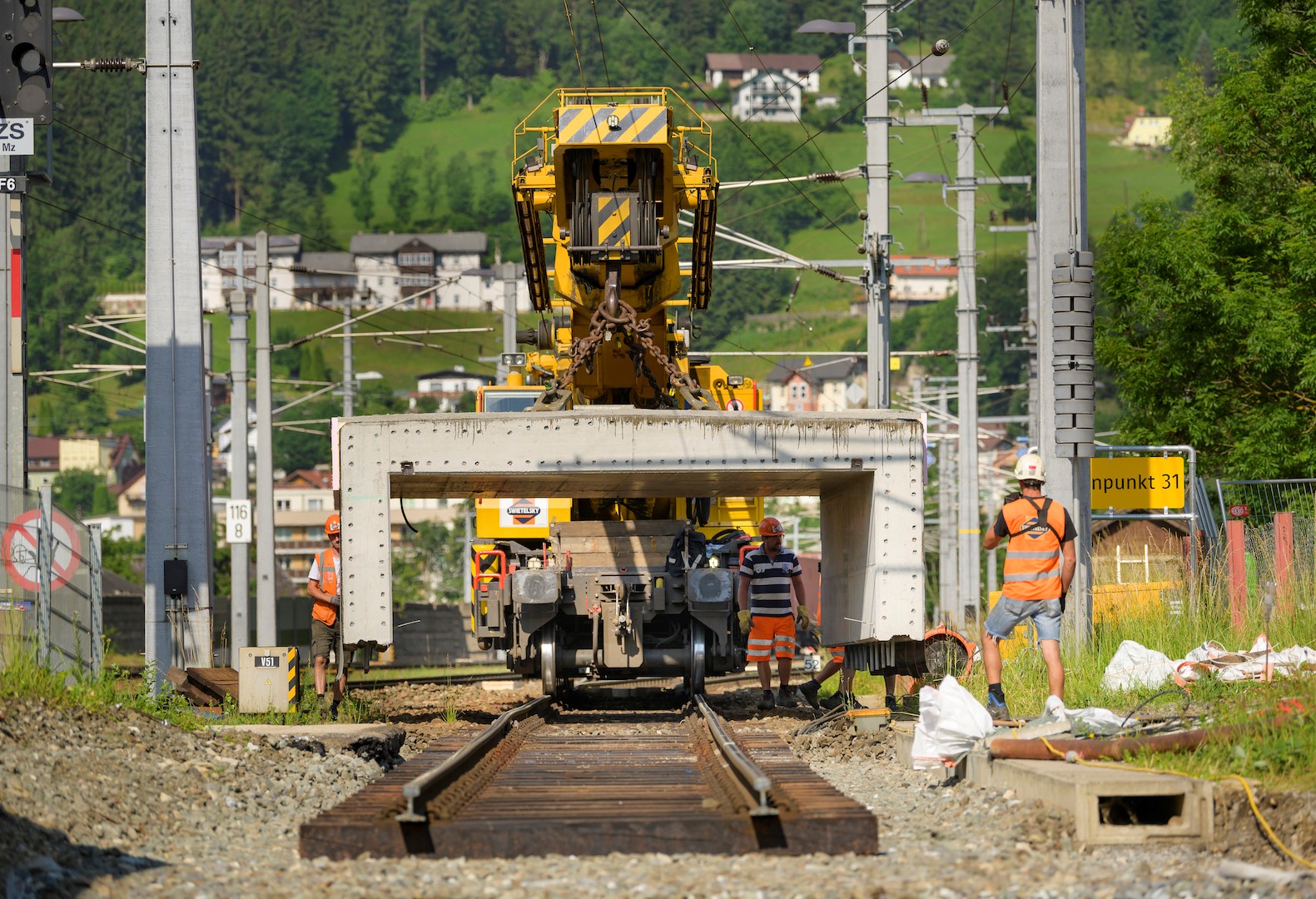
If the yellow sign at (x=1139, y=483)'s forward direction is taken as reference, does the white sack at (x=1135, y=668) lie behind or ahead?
ahead

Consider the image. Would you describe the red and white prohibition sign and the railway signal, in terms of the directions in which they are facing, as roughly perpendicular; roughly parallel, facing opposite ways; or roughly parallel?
roughly parallel

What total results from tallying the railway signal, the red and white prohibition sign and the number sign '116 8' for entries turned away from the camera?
0

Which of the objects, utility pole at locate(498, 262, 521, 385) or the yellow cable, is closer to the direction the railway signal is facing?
the yellow cable

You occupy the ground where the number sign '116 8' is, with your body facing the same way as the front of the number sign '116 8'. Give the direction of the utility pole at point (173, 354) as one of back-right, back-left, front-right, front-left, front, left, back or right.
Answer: front

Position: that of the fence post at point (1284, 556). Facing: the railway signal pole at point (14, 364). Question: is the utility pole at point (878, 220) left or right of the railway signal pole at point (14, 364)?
right

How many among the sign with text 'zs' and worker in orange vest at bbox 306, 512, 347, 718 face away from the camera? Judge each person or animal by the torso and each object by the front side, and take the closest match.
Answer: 0

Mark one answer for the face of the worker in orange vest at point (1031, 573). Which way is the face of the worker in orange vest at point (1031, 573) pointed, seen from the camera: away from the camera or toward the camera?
away from the camera

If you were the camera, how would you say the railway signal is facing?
facing the viewer

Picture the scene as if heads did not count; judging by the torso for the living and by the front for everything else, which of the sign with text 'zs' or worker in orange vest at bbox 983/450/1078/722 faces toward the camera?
the sign with text 'zs'

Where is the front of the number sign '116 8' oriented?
toward the camera

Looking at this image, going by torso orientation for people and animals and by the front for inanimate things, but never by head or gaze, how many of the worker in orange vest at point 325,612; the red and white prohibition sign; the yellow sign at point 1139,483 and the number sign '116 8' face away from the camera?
0

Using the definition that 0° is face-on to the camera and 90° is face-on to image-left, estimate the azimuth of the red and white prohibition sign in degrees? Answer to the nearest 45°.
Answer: approximately 0°

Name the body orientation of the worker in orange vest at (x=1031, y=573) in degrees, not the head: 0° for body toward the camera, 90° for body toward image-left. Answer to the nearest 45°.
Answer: approximately 180°

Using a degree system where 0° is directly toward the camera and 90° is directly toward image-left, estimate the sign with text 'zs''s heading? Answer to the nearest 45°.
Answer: approximately 0°

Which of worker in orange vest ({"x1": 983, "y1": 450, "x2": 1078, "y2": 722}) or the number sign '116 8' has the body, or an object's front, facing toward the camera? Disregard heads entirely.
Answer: the number sign '116 8'

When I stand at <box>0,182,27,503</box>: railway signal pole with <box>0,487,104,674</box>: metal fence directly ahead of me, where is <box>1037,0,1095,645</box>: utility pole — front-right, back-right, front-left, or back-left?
front-left
